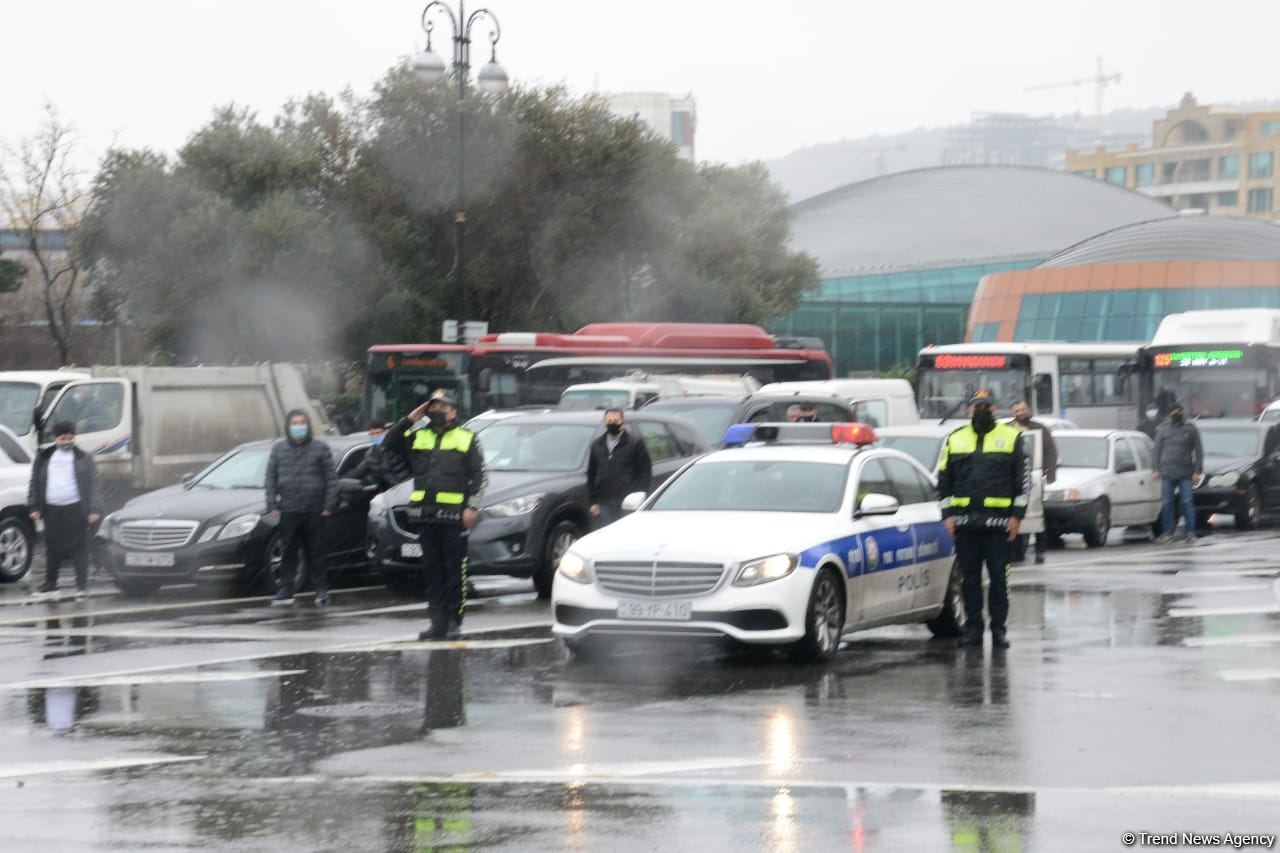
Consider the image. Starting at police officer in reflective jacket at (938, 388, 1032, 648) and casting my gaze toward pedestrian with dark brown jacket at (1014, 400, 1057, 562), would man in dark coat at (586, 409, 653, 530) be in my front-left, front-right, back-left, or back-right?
front-left

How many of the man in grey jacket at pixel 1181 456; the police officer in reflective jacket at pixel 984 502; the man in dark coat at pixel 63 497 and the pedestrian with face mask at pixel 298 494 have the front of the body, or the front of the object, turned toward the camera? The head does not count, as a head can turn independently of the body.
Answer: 4

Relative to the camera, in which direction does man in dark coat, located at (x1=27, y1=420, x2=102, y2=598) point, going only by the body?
toward the camera

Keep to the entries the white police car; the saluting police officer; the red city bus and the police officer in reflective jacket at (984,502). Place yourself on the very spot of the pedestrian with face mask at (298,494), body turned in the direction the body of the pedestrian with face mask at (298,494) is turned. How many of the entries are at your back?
1

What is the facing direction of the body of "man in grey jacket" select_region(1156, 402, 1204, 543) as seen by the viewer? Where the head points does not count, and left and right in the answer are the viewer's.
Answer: facing the viewer

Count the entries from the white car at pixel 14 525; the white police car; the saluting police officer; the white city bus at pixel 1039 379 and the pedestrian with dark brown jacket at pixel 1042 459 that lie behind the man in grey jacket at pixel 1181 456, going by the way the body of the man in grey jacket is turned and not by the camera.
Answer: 1

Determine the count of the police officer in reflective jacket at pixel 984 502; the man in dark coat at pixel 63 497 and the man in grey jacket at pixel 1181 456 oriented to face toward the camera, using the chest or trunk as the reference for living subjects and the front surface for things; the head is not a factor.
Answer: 3

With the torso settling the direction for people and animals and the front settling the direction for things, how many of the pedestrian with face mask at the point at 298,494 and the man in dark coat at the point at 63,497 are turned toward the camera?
2

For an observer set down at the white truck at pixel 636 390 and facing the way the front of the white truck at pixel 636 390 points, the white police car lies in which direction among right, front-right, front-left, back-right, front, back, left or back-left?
front-left

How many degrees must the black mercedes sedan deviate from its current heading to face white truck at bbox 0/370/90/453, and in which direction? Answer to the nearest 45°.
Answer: approximately 135° to its right

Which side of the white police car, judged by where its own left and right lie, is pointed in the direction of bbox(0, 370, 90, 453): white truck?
right

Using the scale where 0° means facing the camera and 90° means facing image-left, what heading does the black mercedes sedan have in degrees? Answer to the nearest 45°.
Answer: approximately 45°

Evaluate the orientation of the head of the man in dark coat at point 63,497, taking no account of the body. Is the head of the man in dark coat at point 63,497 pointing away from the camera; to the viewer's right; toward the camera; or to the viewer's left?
toward the camera

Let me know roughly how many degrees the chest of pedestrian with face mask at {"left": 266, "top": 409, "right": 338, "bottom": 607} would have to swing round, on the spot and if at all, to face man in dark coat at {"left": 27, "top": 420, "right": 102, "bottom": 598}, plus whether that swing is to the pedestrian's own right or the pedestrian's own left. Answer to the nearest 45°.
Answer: approximately 135° to the pedestrian's own right

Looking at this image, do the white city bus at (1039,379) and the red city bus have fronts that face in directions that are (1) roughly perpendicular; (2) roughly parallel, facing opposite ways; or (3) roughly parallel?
roughly parallel

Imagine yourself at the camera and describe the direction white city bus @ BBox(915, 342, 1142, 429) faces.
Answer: facing the viewer and to the left of the viewer

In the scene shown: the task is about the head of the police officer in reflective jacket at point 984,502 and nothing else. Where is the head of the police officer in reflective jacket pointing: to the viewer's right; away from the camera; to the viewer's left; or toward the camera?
toward the camera
